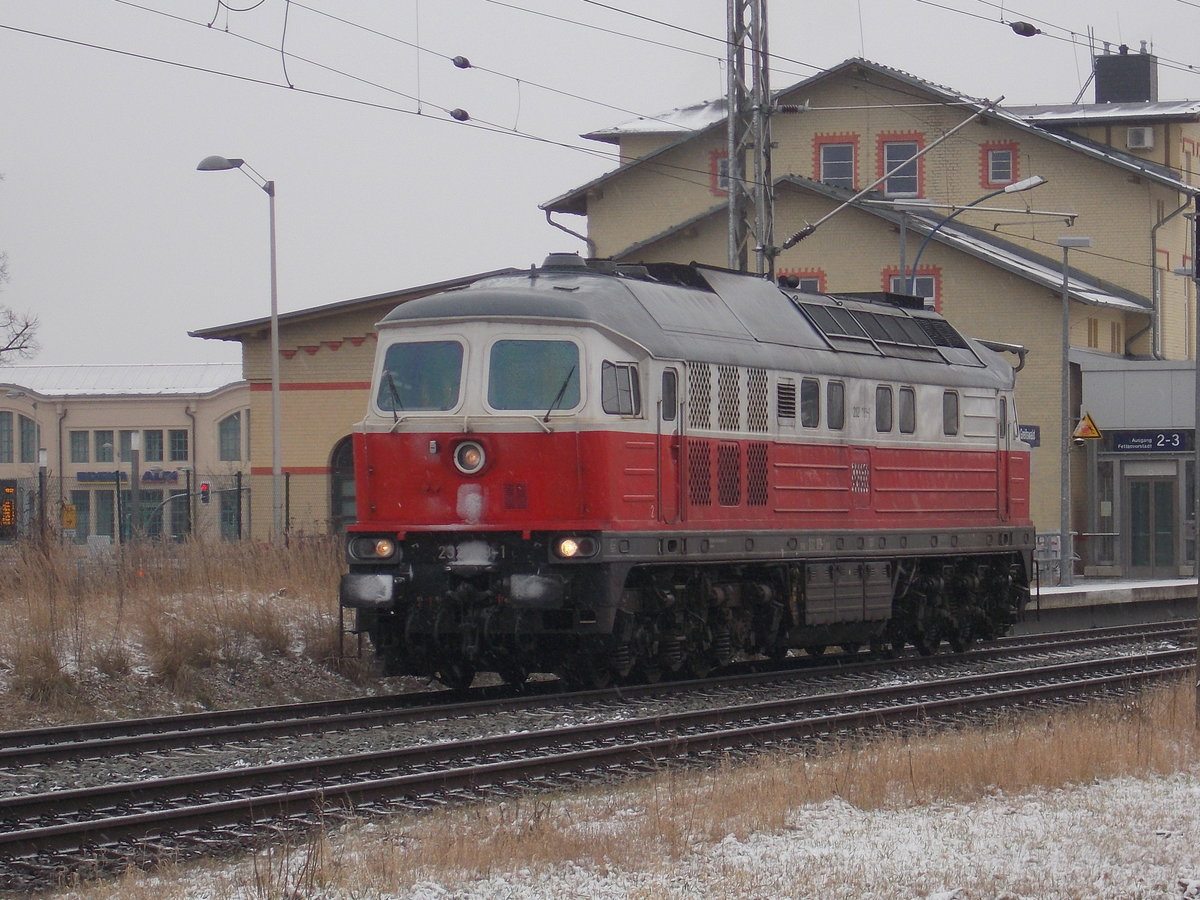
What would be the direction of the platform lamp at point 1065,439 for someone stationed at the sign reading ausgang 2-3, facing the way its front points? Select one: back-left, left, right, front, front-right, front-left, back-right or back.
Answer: front

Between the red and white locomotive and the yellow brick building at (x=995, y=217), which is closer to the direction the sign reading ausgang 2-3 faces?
the red and white locomotive

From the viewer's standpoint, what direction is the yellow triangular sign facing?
toward the camera

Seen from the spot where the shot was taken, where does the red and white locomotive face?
facing the viewer and to the left of the viewer

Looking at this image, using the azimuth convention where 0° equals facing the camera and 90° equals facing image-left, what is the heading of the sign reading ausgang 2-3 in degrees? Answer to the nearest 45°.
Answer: approximately 0°

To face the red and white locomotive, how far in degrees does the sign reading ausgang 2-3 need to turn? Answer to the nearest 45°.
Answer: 0° — it already faces it

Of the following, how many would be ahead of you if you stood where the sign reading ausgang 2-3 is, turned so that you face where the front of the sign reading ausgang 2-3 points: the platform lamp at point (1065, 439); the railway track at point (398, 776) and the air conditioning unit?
2

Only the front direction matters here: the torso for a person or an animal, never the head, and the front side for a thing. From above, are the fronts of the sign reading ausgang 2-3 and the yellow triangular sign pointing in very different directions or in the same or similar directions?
same or similar directions

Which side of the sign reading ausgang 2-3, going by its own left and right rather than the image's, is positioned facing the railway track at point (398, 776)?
front

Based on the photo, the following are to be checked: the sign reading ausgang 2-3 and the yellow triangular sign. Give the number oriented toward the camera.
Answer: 2

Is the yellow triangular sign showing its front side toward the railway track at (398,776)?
yes
